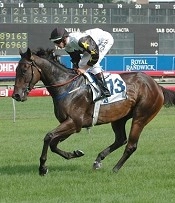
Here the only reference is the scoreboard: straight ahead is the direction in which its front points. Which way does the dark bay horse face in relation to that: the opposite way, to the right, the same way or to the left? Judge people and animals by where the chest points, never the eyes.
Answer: to the right

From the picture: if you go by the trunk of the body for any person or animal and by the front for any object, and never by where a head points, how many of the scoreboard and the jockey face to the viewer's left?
1

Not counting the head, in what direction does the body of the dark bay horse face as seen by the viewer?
to the viewer's left

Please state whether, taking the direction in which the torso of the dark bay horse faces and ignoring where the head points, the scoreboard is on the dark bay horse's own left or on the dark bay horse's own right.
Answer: on the dark bay horse's own right

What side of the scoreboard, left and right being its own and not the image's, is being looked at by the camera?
front

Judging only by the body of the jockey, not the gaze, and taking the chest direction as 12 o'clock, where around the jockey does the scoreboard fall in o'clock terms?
The scoreboard is roughly at 3 o'clock from the jockey.

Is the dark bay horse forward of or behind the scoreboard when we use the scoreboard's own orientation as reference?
forward

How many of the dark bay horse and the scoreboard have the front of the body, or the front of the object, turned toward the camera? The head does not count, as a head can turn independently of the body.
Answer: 1

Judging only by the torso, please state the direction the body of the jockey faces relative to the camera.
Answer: to the viewer's left

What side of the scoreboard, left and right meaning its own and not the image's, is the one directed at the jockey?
front
